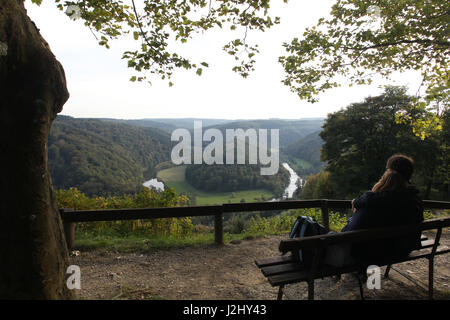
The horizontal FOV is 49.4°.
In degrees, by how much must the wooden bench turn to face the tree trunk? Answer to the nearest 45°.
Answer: approximately 90° to its left

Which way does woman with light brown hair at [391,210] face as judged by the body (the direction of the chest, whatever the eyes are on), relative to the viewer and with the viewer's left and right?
facing away from the viewer and to the left of the viewer

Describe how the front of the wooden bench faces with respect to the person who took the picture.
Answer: facing away from the viewer and to the left of the viewer

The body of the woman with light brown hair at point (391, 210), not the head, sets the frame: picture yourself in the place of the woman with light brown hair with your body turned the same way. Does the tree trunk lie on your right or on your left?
on your left
